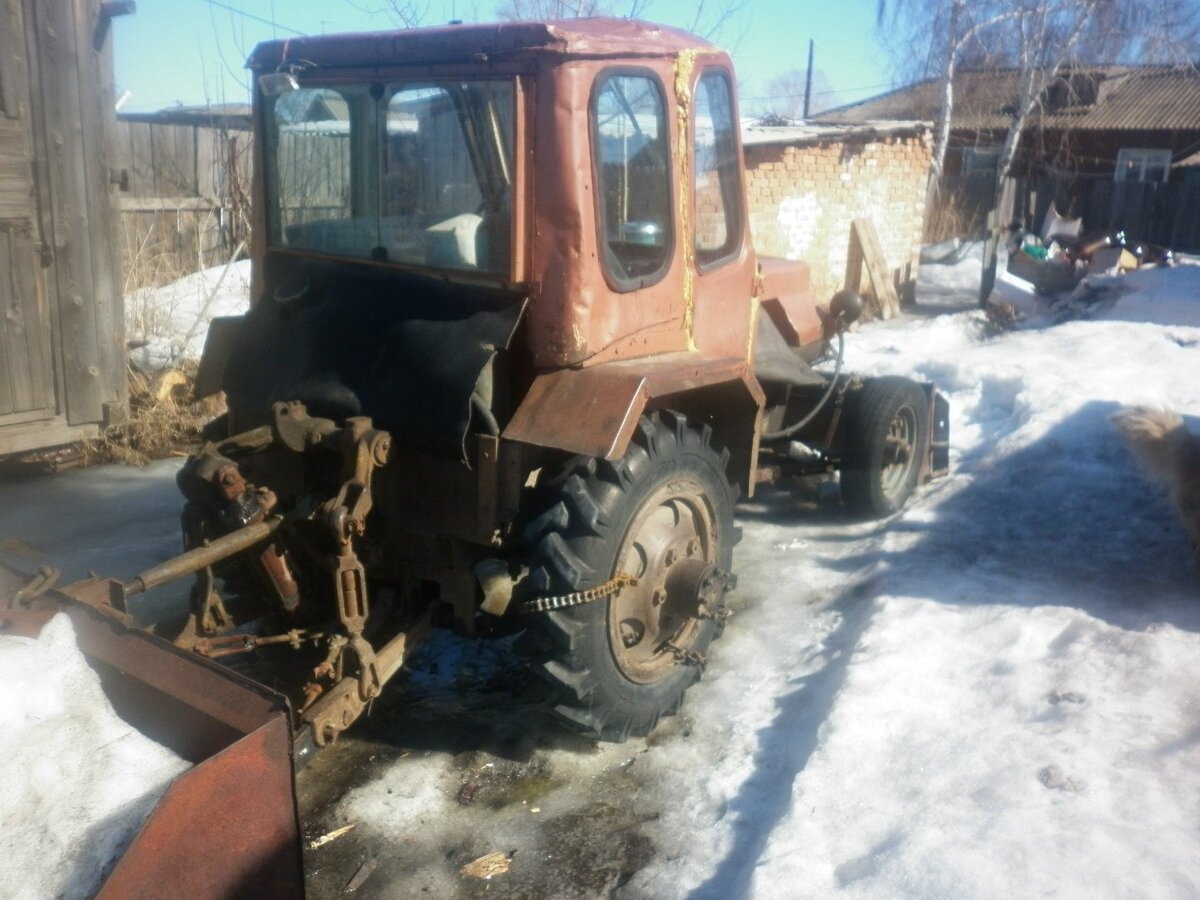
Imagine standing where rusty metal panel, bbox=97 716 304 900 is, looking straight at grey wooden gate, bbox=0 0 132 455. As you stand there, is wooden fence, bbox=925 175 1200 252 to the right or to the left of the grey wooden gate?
right

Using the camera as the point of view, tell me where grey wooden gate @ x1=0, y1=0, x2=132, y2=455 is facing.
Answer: facing the viewer and to the right of the viewer

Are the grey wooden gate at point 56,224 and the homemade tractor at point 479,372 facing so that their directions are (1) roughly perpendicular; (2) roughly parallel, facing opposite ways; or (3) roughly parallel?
roughly perpendicular

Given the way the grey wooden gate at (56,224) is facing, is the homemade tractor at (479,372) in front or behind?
in front

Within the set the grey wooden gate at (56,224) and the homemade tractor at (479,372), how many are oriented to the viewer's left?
0

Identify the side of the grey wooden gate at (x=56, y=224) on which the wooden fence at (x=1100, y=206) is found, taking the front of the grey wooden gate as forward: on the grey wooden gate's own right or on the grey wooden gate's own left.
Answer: on the grey wooden gate's own left

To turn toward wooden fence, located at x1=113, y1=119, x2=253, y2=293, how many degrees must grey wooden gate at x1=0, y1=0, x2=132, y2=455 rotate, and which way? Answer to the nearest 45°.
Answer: approximately 135° to its left

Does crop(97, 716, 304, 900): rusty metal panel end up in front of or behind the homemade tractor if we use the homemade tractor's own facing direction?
behind

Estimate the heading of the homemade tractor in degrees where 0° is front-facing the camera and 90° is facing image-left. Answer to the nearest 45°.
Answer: approximately 225°

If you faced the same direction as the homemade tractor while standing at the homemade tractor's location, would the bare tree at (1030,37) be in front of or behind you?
in front

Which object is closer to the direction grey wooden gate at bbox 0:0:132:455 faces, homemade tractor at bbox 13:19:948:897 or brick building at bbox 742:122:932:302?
the homemade tractor
